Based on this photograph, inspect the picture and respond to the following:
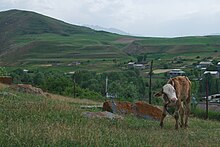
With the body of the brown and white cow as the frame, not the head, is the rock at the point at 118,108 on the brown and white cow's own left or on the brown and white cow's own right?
on the brown and white cow's own right

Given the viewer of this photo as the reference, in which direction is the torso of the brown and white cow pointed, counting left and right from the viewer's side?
facing the viewer and to the left of the viewer

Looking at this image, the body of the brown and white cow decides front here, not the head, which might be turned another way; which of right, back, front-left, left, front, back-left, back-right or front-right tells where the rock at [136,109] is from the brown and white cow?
right
